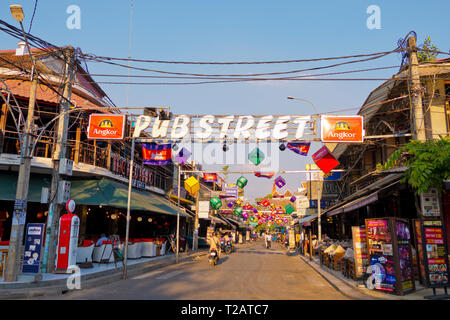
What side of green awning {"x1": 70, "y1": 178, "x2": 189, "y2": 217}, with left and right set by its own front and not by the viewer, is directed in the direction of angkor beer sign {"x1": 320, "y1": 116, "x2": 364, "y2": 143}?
front

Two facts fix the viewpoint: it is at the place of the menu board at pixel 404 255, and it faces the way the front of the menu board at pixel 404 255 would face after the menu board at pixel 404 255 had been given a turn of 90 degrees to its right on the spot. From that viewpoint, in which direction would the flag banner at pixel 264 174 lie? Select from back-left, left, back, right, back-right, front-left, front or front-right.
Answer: right

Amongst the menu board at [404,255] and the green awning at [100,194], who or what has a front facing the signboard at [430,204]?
the green awning

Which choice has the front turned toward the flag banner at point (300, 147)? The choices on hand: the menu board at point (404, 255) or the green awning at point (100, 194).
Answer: the green awning

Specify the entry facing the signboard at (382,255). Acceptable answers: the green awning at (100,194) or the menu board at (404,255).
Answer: the green awning

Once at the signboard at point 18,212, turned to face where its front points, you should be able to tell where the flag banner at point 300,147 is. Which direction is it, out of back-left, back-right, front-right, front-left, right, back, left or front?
left

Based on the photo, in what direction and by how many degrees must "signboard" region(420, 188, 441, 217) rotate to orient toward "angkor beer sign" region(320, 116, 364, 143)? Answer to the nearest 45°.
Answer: approximately 135° to its right

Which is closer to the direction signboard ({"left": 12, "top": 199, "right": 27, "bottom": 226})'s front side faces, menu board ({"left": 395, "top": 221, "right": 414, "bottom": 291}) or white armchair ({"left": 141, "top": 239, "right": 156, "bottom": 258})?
the menu board

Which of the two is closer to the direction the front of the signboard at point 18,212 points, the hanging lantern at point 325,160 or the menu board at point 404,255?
the menu board
